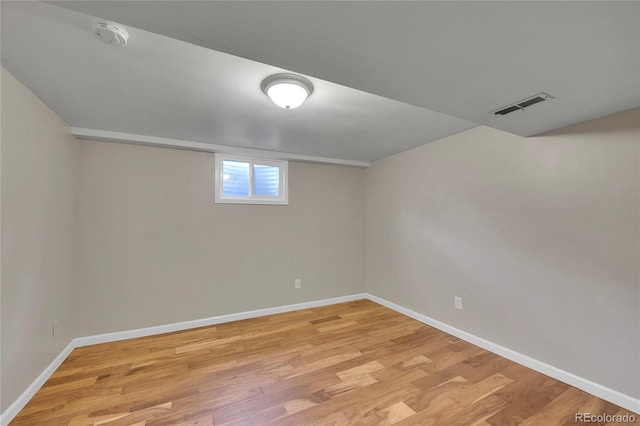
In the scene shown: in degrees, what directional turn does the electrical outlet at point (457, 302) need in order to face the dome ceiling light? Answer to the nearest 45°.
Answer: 0° — it already faces it

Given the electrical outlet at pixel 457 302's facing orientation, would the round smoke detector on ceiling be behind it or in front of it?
in front

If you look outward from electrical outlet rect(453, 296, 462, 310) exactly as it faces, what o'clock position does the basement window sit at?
The basement window is roughly at 1 o'clock from the electrical outlet.

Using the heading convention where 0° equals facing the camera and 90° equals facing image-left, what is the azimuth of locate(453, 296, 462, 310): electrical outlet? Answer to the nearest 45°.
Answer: approximately 45°
